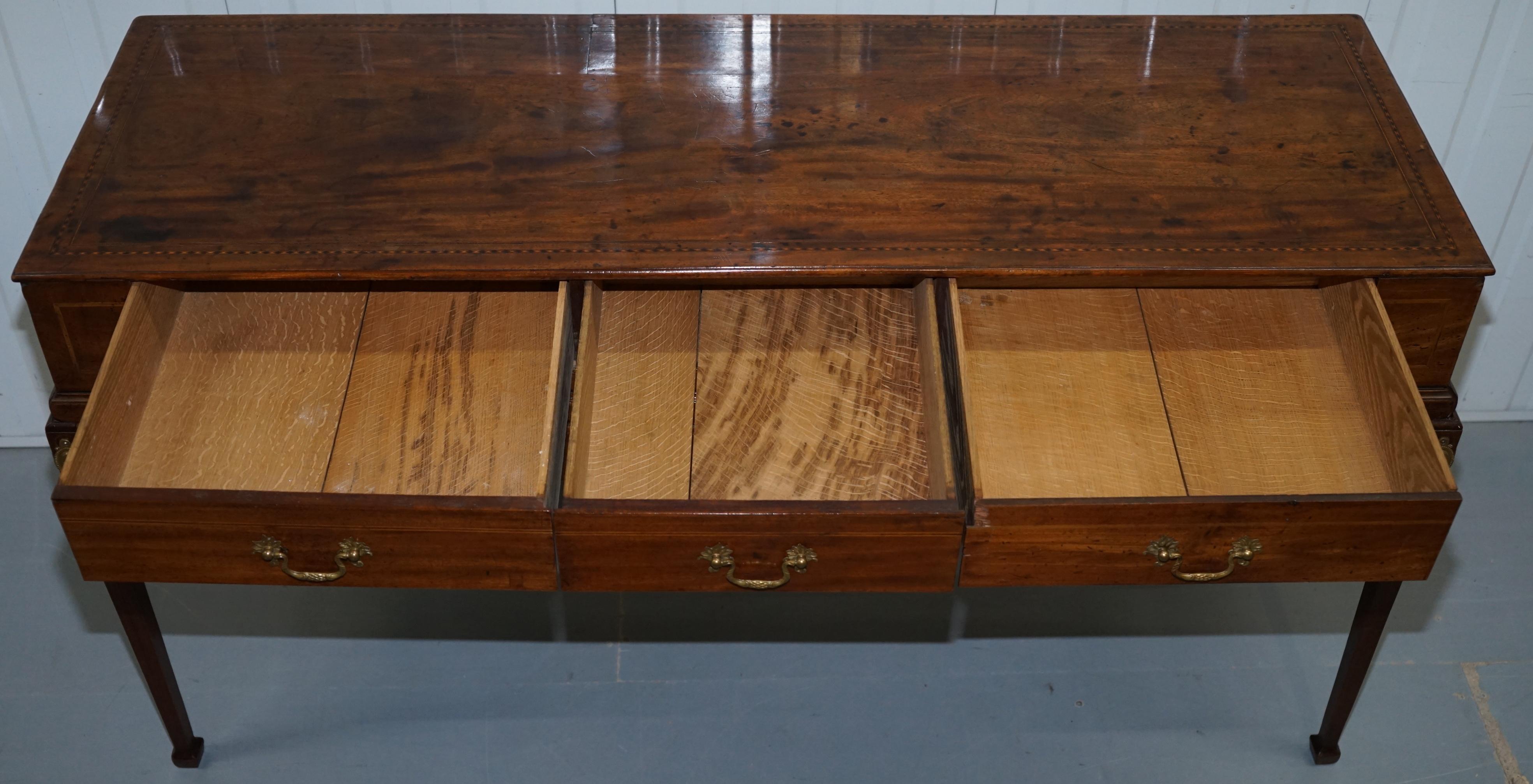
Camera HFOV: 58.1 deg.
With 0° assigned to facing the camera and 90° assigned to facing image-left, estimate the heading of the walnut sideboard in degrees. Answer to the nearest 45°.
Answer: approximately 0°
